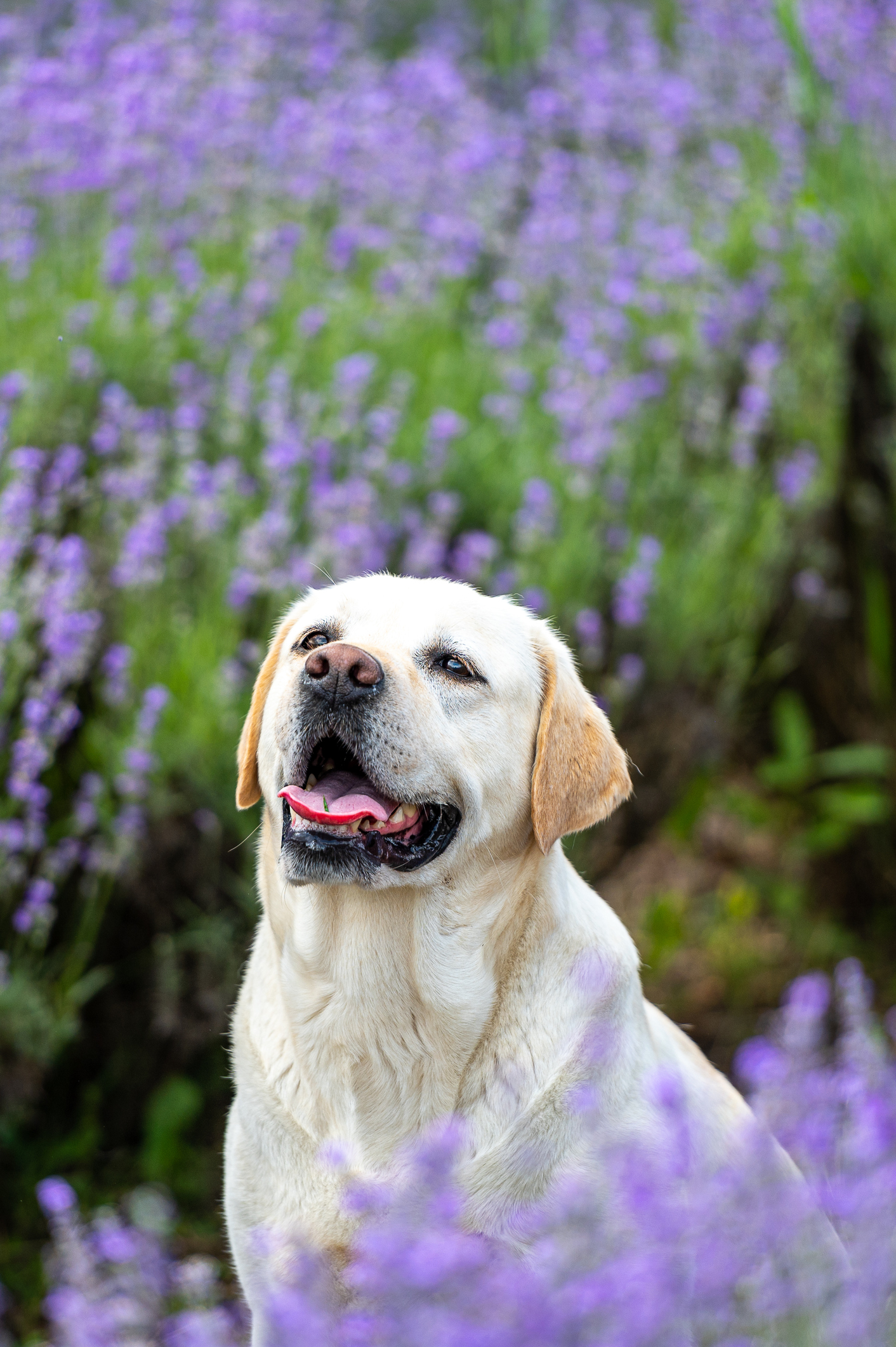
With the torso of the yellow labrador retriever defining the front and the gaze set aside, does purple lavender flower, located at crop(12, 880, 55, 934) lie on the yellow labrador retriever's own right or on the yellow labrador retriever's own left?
on the yellow labrador retriever's own right

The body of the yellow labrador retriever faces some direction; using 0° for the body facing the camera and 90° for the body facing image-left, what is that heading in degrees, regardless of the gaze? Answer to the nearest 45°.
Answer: approximately 45°

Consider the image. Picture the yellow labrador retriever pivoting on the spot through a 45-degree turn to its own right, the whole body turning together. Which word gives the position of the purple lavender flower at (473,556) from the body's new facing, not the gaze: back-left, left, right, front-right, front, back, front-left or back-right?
right

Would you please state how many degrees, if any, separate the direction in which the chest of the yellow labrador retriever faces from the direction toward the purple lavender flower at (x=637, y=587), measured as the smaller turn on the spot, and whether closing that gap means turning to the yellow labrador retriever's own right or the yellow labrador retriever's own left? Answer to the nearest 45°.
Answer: approximately 135° to the yellow labrador retriever's own right

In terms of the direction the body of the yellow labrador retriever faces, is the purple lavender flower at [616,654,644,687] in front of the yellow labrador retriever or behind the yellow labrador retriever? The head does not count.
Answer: behind

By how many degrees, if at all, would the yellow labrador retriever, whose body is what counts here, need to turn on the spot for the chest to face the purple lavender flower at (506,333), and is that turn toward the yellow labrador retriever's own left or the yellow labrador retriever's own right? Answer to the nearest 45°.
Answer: approximately 135° to the yellow labrador retriever's own right
